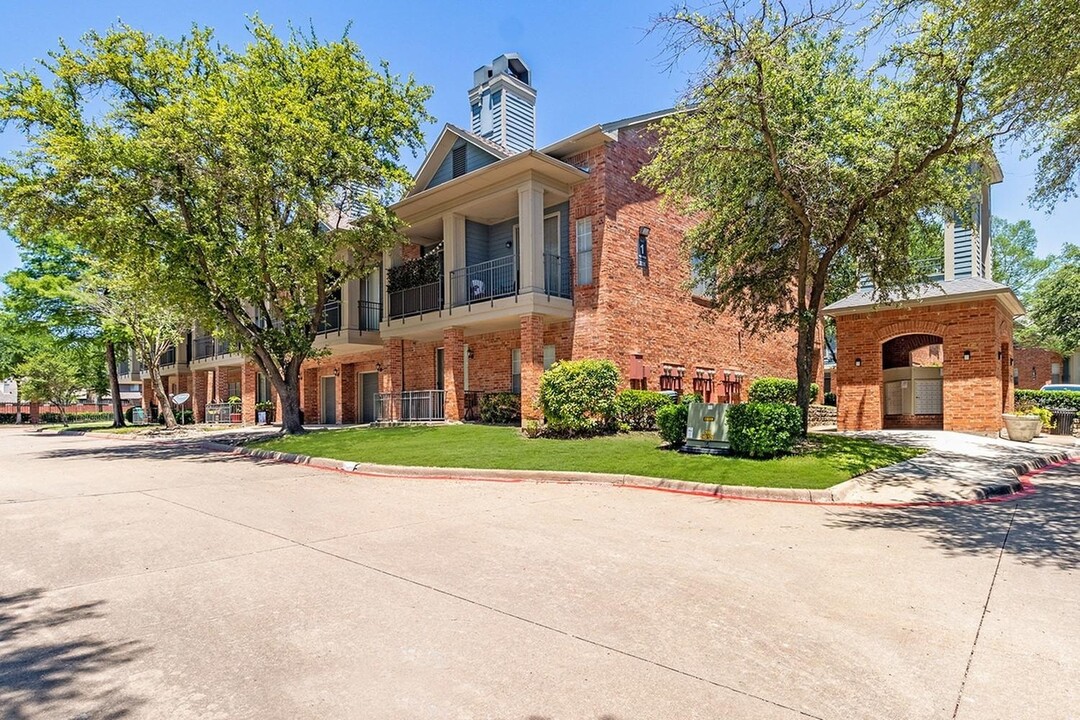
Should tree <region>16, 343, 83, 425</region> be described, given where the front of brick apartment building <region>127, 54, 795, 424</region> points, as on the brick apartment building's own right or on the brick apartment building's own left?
on the brick apartment building's own right

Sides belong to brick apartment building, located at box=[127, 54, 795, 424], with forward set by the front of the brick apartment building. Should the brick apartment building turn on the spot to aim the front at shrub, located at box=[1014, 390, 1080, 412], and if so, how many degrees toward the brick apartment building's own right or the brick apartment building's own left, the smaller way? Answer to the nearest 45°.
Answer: approximately 135° to the brick apartment building's own left

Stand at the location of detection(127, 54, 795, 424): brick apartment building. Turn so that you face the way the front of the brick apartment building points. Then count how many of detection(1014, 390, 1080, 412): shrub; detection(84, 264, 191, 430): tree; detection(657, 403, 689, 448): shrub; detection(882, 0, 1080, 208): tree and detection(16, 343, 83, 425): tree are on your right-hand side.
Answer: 2

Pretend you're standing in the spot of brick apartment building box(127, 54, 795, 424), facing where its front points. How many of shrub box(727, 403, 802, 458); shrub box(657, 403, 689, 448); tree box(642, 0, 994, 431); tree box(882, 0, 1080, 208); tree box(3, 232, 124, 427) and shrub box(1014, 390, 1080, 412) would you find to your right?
1

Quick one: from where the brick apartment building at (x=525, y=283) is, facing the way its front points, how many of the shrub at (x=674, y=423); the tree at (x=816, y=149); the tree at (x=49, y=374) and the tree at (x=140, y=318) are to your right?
2

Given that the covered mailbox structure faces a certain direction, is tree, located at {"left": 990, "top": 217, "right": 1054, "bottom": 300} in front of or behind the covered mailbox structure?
behind

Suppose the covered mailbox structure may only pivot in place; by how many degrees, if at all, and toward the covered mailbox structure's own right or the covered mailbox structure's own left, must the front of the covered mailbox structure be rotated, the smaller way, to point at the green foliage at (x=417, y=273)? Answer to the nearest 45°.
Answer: approximately 90° to the covered mailbox structure's own right

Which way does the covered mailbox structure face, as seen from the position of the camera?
facing the viewer

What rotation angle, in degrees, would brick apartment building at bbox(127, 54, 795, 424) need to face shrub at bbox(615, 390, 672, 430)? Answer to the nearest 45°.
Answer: approximately 90° to its left

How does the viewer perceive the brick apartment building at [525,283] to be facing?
facing the viewer and to the left of the viewer

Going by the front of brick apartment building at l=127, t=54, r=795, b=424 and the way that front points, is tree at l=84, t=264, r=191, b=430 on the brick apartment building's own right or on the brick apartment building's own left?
on the brick apartment building's own right

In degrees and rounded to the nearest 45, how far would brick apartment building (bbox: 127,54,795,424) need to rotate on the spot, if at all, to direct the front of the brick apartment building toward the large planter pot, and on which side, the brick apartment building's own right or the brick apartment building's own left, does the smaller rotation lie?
approximately 90° to the brick apartment building's own left

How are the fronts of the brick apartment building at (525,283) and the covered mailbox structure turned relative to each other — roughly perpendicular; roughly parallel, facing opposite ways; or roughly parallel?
roughly parallel
